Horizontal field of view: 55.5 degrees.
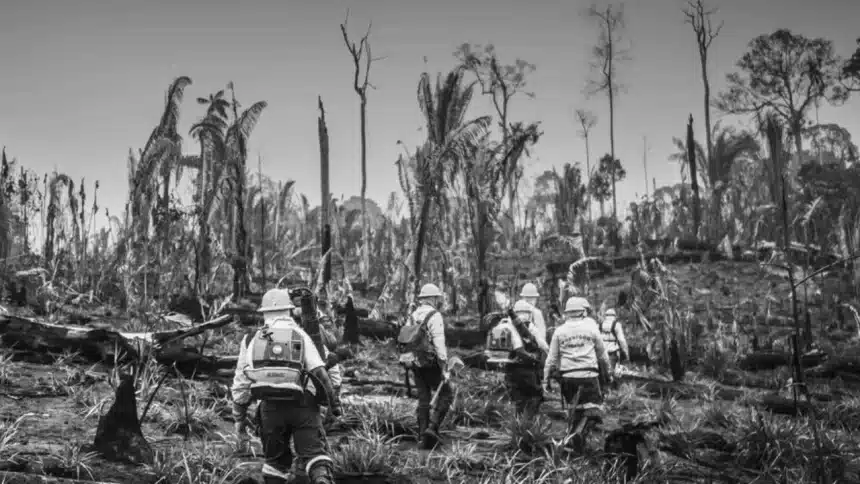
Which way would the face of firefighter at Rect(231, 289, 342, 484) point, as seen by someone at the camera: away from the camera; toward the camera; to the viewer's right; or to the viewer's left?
away from the camera

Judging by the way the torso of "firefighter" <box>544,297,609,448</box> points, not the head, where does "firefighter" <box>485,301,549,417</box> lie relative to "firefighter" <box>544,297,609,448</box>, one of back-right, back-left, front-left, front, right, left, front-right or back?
front-left

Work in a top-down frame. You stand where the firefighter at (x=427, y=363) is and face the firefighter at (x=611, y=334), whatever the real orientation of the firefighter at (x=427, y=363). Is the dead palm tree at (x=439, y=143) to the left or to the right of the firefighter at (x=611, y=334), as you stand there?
left

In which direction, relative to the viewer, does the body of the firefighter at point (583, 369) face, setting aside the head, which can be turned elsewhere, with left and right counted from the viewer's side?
facing away from the viewer

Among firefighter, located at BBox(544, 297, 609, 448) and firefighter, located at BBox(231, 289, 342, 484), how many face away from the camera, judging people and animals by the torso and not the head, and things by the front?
2

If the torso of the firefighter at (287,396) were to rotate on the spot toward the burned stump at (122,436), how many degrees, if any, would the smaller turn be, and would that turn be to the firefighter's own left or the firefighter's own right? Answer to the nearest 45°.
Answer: approximately 45° to the firefighter's own left

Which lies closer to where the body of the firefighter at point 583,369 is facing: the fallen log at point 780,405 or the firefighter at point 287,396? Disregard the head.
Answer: the fallen log

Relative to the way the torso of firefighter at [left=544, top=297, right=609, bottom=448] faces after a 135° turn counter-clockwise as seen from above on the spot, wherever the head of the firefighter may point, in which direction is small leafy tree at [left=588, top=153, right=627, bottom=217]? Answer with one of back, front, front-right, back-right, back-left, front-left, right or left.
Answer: back-right

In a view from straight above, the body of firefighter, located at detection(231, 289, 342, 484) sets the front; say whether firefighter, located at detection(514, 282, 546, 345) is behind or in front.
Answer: in front

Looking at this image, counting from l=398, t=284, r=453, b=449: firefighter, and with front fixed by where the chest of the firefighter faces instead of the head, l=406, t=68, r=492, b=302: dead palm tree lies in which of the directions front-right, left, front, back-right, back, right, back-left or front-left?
front-left

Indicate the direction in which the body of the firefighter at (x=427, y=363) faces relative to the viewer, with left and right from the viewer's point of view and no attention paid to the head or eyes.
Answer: facing away from the viewer and to the right of the viewer

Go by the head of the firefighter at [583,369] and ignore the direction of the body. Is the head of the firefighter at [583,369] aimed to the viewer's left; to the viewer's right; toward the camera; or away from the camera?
away from the camera

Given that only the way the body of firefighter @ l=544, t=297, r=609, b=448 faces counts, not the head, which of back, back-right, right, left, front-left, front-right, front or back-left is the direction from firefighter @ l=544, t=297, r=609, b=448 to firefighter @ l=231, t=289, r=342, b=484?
back-left

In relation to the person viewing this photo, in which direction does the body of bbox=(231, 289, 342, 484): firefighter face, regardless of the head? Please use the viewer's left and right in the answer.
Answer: facing away from the viewer

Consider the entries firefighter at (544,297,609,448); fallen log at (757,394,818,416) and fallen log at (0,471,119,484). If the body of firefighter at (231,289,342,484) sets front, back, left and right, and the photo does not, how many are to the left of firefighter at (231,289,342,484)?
1

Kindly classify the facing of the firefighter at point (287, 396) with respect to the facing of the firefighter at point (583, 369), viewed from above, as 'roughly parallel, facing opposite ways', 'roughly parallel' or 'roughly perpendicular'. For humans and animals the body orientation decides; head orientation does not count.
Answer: roughly parallel

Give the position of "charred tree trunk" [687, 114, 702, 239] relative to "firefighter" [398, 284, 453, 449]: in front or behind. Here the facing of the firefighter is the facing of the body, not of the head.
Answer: in front

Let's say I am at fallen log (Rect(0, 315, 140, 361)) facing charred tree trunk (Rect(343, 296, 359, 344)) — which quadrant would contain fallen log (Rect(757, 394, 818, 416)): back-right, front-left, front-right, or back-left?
front-right

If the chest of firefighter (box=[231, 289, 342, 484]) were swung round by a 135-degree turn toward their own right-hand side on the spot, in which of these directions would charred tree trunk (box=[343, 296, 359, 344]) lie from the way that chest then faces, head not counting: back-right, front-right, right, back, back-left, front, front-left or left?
back-left

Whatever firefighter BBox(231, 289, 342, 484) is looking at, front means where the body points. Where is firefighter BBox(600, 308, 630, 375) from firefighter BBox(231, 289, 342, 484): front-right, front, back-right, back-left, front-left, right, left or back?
front-right
